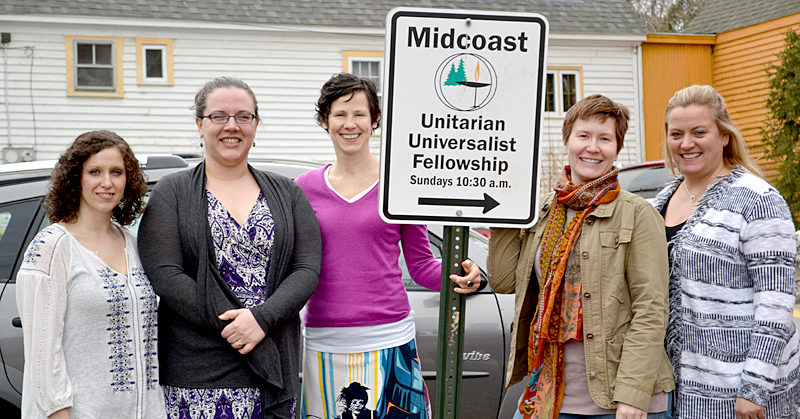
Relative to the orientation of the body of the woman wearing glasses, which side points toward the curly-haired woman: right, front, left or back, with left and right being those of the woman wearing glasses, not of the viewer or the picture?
right

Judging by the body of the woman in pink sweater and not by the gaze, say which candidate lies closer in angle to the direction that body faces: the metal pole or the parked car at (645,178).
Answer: the metal pole

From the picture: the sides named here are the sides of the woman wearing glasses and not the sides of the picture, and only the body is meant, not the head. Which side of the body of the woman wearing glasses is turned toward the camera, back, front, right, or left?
front

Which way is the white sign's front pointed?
toward the camera

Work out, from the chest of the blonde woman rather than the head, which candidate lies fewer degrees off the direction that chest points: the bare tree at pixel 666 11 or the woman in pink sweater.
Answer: the woman in pink sweater

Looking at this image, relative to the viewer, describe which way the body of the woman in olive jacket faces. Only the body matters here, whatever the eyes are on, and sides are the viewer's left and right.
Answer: facing the viewer and to the left of the viewer

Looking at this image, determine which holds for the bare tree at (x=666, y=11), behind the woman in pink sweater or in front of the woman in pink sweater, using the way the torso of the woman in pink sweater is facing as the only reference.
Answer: behind

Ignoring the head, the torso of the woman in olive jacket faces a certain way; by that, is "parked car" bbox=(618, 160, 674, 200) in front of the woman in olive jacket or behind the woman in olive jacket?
behind

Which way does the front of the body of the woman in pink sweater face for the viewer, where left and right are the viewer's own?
facing the viewer

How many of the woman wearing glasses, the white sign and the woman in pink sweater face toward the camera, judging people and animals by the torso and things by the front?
3

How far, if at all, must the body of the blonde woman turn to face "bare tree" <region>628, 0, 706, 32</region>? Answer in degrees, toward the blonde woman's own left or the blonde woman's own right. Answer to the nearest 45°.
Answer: approximately 135° to the blonde woman's own right

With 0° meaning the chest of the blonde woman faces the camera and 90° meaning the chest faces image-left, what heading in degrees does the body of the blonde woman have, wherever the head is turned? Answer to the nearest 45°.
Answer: approximately 45°

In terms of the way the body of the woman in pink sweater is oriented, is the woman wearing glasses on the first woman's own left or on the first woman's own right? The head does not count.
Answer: on the first woman's own right
